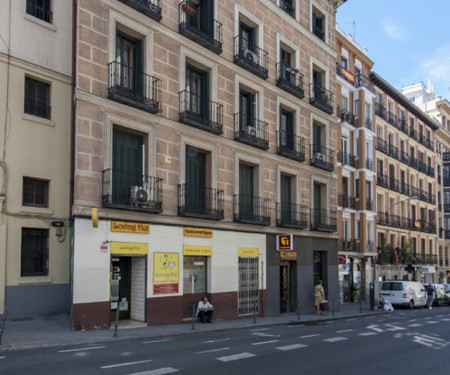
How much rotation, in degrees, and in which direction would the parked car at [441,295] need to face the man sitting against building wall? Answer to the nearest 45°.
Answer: approximately 180°

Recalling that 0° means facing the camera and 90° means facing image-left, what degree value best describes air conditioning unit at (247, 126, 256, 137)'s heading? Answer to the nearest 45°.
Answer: approximately 315°

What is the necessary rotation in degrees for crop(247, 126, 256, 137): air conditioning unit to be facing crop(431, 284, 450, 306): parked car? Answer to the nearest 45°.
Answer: approximately 90° to its left

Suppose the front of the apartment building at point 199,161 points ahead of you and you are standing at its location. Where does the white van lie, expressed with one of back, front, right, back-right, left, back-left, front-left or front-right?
left

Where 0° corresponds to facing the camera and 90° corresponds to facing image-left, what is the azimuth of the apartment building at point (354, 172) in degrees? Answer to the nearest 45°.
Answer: approximately 315°

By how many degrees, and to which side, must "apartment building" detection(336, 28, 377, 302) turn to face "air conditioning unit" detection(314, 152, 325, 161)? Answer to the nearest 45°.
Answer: approximately 45° to its right

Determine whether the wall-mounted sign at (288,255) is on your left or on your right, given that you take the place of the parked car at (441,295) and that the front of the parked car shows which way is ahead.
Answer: on your left

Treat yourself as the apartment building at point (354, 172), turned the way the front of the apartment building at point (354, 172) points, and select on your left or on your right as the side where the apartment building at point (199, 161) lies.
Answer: on your right

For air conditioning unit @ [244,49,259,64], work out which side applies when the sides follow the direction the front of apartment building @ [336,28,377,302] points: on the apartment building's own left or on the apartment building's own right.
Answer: on the apartment building's own right
